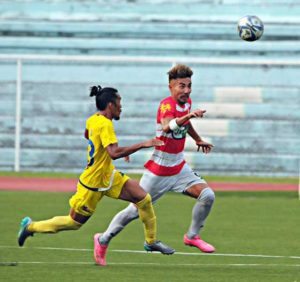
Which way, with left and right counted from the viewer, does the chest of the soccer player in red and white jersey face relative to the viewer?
facing the viewer and to the right of the viewer

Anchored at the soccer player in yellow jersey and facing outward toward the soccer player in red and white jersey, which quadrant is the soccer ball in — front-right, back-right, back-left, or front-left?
front-left

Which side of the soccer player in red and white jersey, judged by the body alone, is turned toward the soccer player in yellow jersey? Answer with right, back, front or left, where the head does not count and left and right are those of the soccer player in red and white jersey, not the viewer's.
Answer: right

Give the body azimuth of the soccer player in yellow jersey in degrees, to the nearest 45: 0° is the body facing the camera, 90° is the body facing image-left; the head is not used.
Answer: approximately 270°

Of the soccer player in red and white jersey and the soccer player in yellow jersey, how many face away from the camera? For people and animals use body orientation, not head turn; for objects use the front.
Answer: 0

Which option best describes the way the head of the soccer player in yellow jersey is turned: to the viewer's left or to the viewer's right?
to the viewer's right
